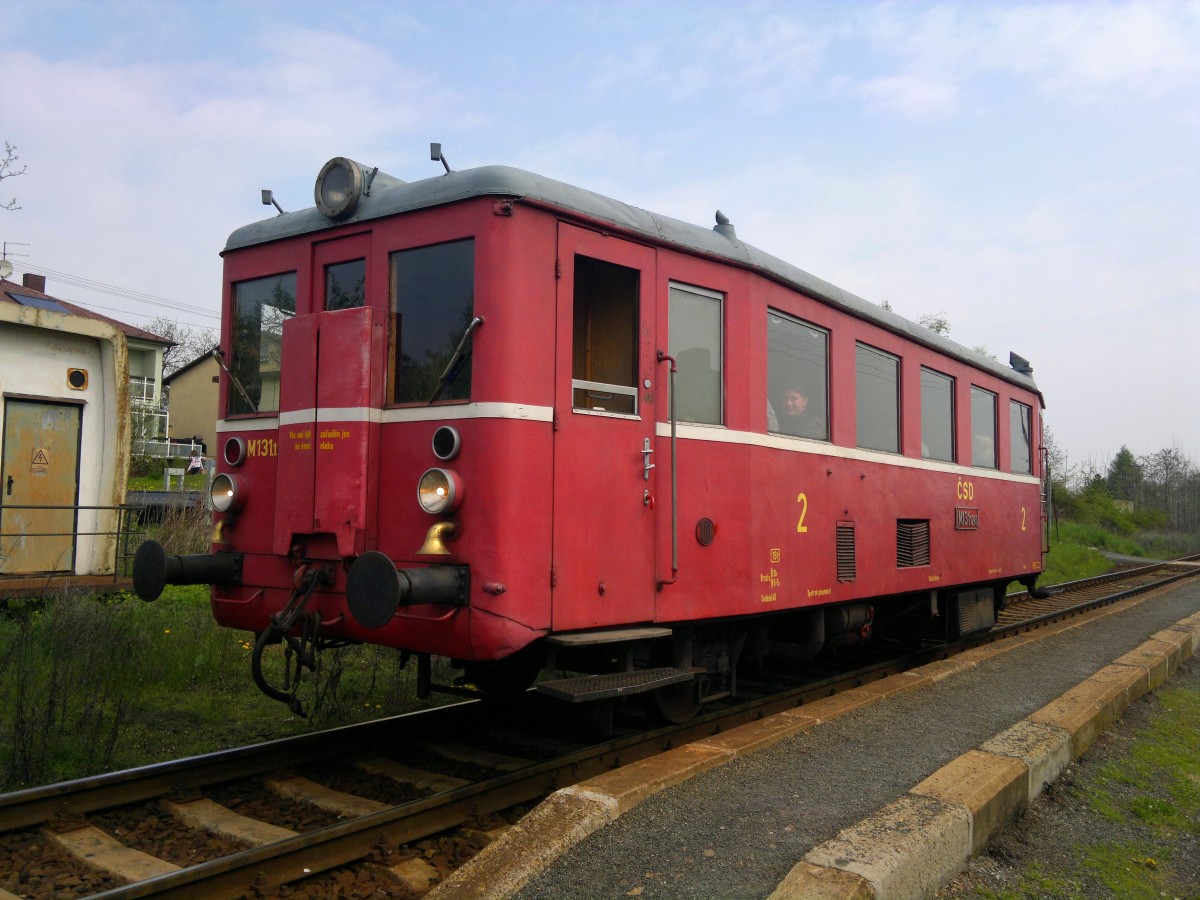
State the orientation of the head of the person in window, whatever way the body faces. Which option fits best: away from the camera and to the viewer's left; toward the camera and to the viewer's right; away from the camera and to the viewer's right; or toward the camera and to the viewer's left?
toward the camera and to the viewer's left

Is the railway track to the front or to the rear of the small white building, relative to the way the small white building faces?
to the front

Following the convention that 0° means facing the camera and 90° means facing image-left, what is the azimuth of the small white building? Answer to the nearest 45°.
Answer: approximately 0°
